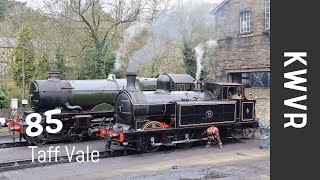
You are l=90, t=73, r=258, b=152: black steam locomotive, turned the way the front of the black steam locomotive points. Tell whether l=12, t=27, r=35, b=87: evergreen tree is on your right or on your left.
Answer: on your right

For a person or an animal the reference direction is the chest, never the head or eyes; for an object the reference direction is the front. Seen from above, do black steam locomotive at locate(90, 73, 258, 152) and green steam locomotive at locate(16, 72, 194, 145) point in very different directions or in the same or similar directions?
same or similar directions

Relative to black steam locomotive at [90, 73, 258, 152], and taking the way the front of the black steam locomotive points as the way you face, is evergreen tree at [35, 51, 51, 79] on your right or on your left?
on your right

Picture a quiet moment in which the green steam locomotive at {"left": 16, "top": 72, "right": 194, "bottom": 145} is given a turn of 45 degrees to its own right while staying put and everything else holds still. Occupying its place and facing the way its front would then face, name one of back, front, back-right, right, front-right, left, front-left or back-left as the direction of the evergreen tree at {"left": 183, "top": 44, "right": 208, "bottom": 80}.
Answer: back-right

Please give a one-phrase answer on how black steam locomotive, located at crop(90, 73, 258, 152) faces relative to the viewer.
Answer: facing the viewer and to the left of the viewer

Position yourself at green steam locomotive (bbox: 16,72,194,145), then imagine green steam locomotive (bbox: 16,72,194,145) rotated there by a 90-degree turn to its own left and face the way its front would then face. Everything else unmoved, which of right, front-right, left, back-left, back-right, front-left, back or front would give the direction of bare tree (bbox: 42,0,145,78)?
back-left

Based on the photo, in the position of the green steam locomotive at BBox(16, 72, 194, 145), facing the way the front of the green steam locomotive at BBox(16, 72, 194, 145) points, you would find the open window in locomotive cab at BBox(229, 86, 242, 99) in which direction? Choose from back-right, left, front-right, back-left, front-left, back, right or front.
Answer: back-left

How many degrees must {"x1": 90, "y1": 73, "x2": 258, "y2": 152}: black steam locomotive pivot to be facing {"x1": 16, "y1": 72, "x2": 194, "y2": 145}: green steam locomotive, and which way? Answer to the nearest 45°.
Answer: approximately 45° to its right

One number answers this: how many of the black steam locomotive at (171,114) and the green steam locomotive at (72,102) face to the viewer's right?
0

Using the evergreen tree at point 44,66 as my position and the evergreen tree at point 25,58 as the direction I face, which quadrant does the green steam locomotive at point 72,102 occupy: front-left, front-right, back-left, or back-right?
back-left

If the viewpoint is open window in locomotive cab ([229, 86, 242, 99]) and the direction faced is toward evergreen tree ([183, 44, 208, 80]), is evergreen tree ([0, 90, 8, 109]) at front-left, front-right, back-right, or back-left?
front-left

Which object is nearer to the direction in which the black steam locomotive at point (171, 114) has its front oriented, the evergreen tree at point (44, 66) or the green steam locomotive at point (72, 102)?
the green steam locomotive

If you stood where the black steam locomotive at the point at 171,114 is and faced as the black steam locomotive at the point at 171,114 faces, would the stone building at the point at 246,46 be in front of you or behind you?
behind

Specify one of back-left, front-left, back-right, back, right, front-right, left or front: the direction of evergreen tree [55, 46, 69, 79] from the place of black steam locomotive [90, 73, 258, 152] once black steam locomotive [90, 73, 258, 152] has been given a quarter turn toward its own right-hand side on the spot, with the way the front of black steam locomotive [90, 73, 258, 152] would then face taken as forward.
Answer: front

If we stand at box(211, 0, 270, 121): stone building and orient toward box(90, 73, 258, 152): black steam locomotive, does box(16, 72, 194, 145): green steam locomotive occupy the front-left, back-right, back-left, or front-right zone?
front-right
